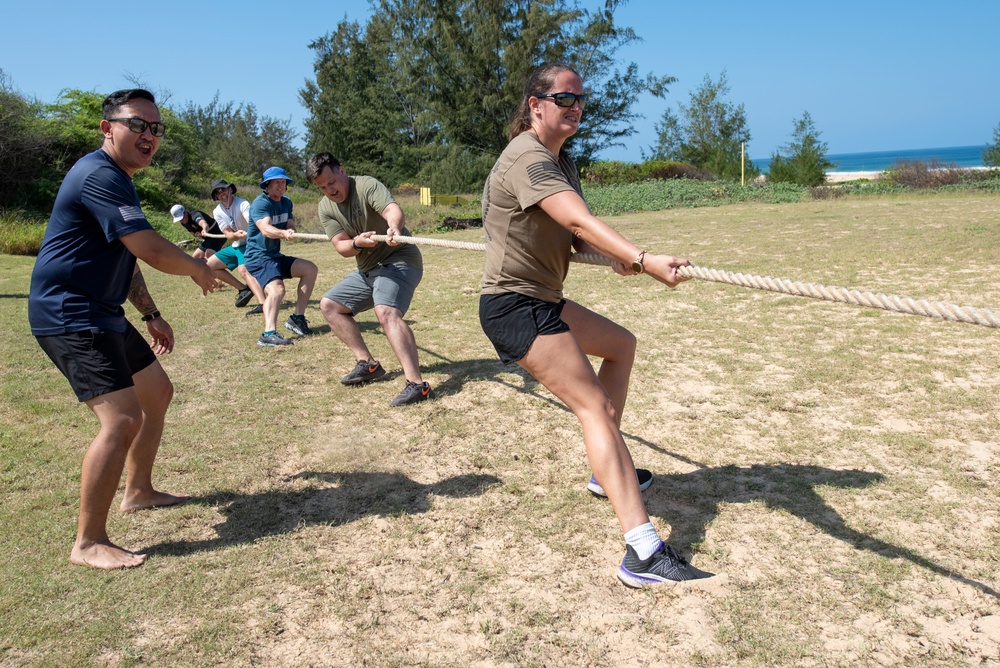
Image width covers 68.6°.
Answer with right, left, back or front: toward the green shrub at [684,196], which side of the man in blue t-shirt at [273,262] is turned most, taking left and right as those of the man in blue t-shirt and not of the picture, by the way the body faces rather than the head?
left

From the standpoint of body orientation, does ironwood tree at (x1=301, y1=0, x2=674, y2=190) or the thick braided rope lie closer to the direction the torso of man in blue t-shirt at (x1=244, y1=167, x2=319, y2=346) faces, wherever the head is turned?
the thick braided rope

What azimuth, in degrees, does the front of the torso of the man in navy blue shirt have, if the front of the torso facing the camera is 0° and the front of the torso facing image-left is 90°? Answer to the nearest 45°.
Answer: approximately 270°

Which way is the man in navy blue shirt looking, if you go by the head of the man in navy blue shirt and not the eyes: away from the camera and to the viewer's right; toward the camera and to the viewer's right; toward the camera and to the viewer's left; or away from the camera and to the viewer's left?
toward the camera and to the viewer's right

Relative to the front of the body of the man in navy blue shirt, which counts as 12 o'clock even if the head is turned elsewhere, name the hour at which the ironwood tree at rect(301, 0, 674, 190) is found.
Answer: The ironwood tree is roughly at 10 o'clock from the man in navy blue shirt.

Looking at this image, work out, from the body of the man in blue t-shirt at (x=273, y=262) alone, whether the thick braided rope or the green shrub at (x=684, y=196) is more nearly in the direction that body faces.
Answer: the thick braided rope

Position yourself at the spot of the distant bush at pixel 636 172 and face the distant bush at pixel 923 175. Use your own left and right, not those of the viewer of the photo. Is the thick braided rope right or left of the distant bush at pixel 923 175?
right

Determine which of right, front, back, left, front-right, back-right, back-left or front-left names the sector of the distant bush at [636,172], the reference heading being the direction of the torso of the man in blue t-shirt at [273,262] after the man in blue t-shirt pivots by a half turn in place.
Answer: right

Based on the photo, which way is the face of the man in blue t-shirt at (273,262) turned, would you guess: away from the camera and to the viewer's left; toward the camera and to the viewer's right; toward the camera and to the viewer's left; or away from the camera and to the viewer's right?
toward the camera and to the viewer's right

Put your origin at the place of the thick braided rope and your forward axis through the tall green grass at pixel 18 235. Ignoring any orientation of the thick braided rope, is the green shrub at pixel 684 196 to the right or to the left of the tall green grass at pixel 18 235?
right

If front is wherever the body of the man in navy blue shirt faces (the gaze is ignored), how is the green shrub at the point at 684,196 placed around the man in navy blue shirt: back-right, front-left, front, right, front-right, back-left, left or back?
front-left

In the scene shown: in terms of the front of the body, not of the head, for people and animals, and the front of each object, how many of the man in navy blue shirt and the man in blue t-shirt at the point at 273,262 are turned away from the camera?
0
